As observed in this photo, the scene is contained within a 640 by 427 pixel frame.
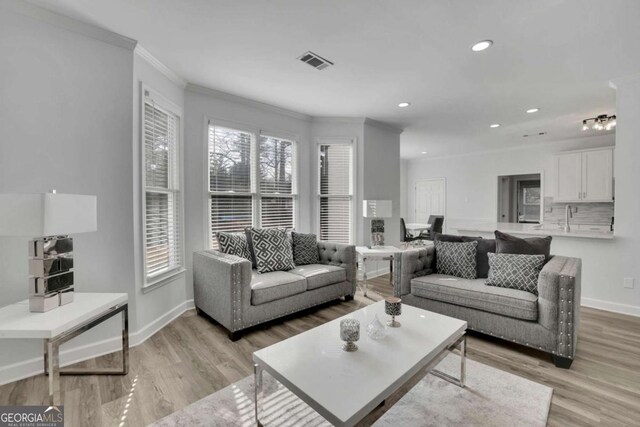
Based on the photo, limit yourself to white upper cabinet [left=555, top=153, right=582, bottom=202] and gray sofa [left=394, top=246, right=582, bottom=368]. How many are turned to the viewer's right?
0

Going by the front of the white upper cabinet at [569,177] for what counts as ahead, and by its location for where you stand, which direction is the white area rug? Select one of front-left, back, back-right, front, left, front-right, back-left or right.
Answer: front

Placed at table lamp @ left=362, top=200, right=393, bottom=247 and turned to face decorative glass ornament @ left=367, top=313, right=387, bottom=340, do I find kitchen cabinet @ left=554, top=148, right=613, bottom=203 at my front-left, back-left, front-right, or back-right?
back-left

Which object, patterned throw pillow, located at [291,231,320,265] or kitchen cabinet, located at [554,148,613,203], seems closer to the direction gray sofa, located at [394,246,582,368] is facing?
the patterned throw pillow

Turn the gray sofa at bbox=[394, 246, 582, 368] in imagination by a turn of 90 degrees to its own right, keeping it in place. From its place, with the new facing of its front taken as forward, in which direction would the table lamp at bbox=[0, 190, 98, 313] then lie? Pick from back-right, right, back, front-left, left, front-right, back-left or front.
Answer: left

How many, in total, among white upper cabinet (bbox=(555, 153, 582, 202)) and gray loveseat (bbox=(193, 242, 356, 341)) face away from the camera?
0

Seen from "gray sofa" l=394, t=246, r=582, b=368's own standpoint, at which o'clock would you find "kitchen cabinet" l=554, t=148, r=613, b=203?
The kitchen cabinet is roughly at 5 o'clock from the gray sofa.

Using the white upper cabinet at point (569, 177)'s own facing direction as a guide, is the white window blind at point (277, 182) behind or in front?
in front

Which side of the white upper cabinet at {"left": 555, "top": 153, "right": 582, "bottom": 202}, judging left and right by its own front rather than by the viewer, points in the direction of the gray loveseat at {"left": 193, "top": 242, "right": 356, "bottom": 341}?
front

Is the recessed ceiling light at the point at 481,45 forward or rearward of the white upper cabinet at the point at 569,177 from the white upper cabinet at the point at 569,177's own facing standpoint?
forward

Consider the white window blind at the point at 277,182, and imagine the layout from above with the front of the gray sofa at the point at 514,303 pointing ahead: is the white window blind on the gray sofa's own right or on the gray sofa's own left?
on the gray sofa's own right

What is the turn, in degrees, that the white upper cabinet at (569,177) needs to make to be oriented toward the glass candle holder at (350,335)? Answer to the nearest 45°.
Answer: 0° — it already faces it

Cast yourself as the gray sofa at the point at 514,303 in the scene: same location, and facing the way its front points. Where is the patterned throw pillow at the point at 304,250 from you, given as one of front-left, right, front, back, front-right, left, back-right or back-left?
front-right

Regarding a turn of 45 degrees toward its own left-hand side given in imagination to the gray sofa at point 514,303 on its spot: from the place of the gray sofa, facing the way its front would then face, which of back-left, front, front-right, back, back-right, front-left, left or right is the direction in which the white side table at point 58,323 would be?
front-right

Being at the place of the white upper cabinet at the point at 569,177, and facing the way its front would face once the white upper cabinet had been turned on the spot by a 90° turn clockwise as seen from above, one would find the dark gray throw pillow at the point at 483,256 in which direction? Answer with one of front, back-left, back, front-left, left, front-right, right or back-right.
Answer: left

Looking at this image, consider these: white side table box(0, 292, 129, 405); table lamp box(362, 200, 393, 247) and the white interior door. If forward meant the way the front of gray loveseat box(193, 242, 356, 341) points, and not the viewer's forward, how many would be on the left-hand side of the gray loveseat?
2

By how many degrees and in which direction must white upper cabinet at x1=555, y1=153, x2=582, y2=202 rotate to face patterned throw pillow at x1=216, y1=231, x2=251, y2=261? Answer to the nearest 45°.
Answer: approximately 45° to its right

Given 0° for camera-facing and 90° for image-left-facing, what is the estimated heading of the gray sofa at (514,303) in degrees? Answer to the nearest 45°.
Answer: approximately 45°

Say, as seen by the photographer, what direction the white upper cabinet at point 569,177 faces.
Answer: facing the viewer
